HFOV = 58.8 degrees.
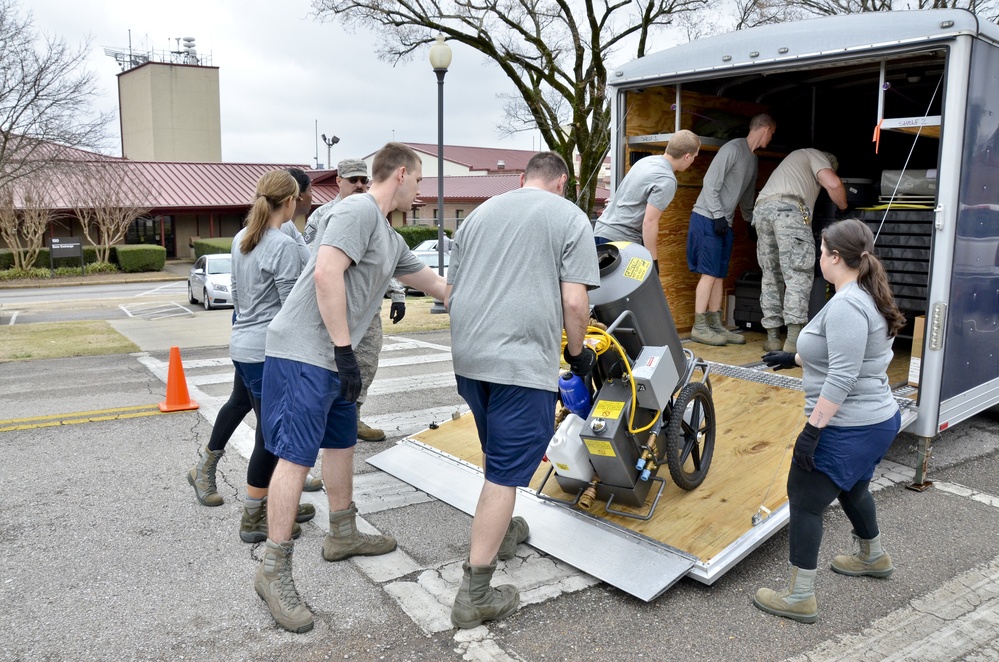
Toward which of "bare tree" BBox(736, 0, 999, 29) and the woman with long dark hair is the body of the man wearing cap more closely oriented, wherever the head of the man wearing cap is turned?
the woman with long dark hair

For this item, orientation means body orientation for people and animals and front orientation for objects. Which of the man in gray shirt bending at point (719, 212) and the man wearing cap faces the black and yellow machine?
the man wearing cap

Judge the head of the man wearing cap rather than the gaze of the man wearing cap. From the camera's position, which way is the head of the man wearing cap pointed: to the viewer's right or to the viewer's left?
to the viewer's right

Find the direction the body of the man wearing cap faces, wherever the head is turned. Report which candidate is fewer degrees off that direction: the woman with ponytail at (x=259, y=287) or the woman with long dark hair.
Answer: the woman with long dark hair
